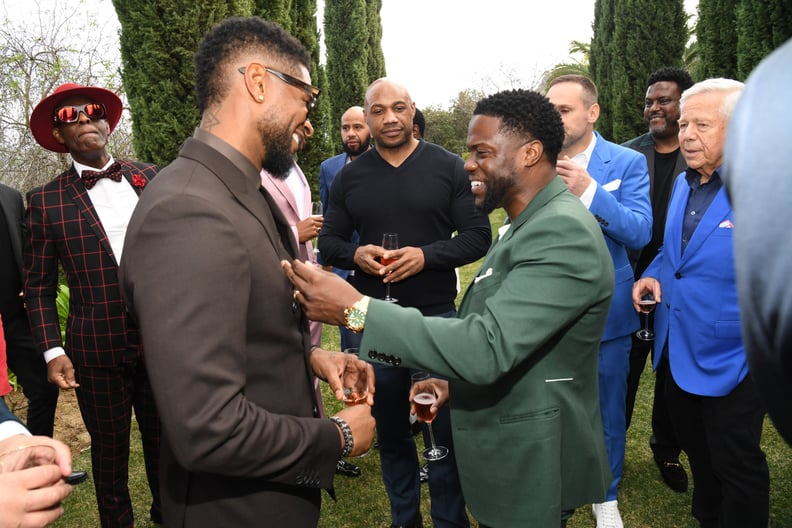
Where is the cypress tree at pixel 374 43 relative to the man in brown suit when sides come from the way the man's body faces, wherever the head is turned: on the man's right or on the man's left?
on the man's left

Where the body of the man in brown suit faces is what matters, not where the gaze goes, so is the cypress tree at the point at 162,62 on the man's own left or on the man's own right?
on the man's own left

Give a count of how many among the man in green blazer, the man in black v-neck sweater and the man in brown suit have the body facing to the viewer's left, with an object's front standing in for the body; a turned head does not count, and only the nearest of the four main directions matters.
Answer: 1

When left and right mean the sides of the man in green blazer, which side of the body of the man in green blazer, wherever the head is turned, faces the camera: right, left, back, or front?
left

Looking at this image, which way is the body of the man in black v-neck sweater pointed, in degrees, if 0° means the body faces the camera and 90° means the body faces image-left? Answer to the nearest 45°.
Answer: approximately 0°

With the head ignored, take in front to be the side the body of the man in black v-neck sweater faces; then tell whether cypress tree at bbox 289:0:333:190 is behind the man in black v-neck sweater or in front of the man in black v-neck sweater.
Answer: behind

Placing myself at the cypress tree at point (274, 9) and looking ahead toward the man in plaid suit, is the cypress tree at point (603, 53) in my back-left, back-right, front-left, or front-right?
back-left

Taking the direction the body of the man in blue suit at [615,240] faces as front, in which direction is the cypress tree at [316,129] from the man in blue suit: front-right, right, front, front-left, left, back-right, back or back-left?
right

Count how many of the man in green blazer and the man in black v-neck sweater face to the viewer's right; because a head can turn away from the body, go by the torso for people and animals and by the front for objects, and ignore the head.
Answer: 0

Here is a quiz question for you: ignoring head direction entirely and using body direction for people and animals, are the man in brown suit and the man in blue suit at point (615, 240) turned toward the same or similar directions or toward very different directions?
very different directions

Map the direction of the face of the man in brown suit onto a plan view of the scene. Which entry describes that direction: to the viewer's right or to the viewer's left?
to the viewer's right
